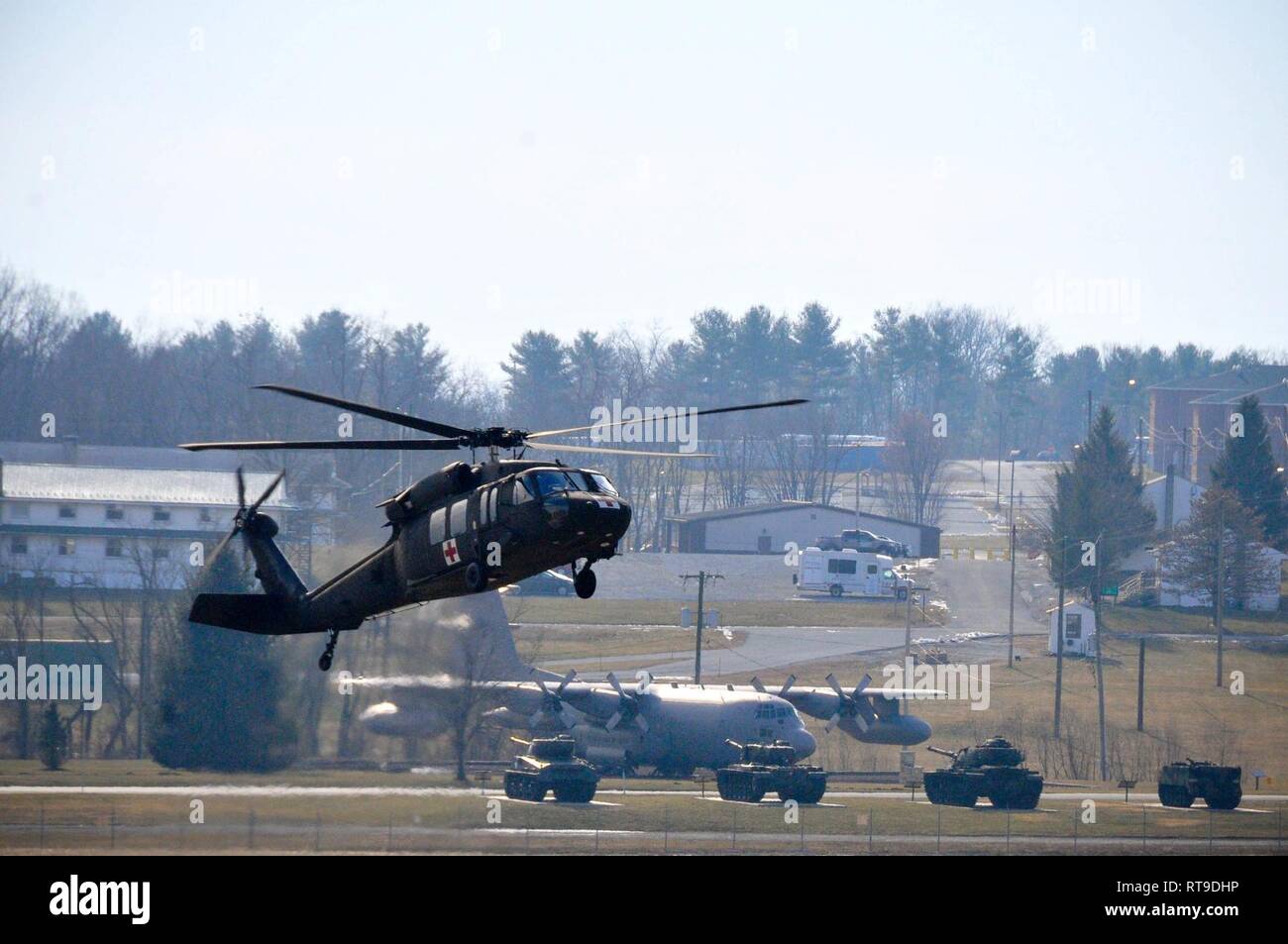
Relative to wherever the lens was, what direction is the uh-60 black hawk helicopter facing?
facing the viewer and to the right of the viewer
